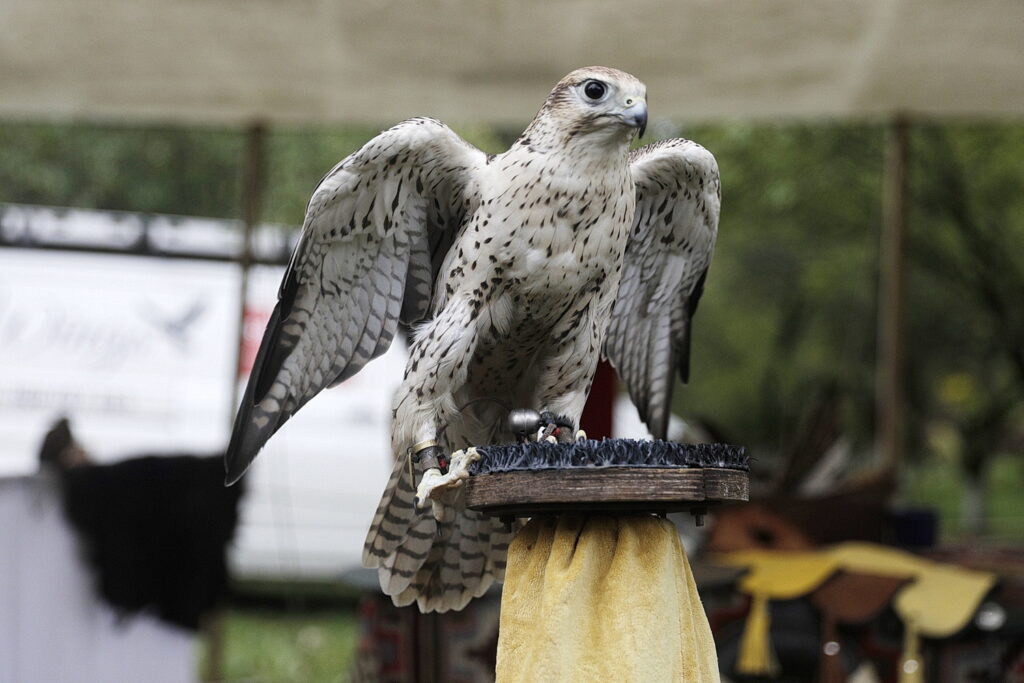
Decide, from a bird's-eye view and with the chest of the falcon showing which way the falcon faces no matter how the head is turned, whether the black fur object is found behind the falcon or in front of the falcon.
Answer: behind

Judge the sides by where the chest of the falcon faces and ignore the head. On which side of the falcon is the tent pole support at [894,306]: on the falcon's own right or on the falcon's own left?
on the falcon's own left

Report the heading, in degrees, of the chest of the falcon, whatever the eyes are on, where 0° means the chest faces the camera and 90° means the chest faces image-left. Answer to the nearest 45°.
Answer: approximately 315°
